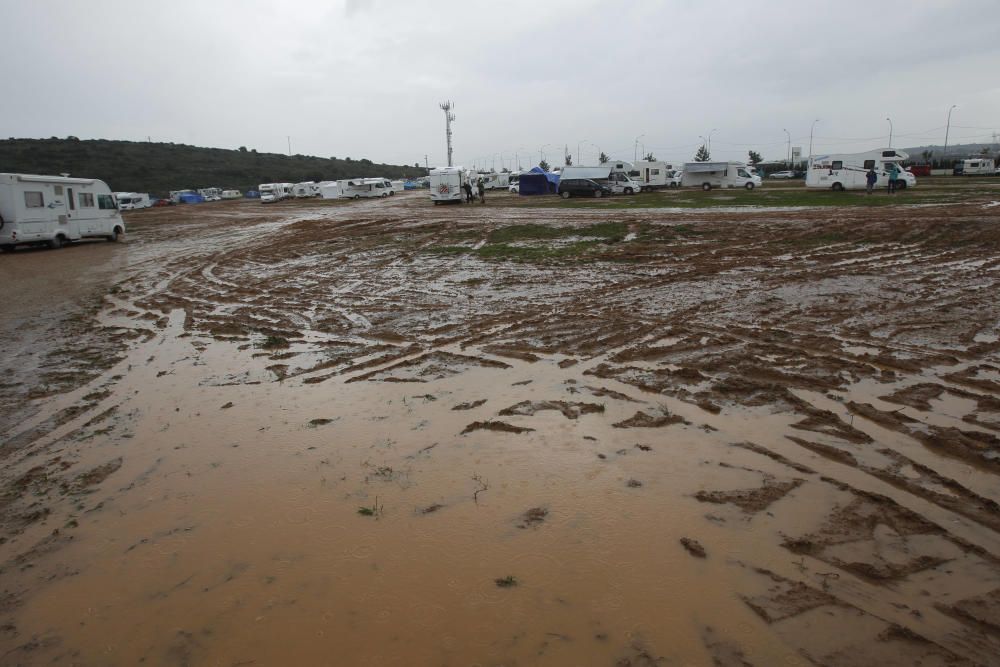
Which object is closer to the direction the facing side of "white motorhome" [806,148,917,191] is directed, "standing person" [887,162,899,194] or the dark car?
the standing person

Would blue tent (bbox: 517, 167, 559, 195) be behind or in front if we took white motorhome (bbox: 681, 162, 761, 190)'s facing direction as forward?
behind

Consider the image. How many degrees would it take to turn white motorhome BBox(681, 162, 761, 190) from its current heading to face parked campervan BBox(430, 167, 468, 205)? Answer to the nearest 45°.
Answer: approximately 135° to its right

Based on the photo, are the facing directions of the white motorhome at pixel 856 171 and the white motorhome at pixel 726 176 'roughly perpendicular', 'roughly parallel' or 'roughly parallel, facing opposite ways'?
roughly parallel

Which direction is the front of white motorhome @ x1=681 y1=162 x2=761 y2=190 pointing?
to the viewer's right

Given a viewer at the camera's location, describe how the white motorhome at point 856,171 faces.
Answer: facing to the right of the viewer

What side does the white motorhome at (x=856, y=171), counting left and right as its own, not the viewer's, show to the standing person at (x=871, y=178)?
right

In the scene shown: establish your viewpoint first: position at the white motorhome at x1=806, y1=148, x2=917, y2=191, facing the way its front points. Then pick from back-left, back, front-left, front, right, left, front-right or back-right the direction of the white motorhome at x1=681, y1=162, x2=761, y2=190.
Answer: back-left

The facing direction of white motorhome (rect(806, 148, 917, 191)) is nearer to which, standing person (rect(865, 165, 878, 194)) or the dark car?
the standing person
